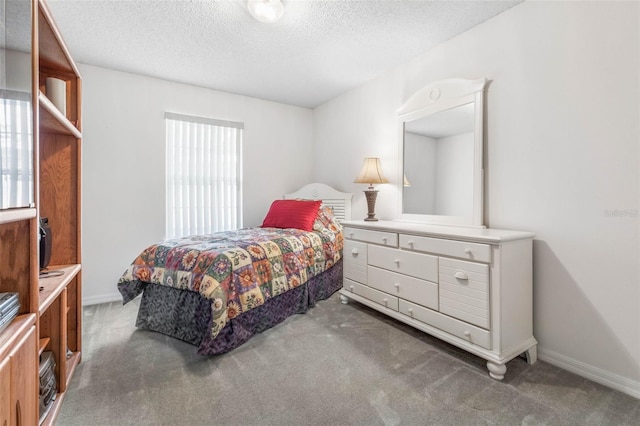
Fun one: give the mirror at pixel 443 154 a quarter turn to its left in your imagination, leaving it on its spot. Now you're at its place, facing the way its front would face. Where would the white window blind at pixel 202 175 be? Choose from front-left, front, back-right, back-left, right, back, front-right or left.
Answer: back-right

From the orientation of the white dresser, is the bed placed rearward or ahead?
ahead

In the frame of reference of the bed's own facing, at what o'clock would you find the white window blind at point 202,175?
The white window blind is roughly at 4 o'clock from the bed.

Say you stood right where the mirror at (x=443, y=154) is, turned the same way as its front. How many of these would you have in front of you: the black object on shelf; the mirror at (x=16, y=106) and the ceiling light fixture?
3

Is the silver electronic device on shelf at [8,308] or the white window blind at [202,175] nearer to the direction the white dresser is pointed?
the silver electronic device on shelf

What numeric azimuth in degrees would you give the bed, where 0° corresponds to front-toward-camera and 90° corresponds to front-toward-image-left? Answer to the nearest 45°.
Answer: approximately 45°

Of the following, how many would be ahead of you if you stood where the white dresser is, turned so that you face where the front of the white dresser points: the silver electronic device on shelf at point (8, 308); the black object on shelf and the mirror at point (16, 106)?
3

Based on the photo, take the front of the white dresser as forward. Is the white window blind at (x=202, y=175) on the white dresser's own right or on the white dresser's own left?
on the white dresser's own right

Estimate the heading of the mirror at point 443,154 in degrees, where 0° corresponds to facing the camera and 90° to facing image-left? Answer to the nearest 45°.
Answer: approximately 45°

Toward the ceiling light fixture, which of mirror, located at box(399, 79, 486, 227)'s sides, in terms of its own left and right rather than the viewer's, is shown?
front

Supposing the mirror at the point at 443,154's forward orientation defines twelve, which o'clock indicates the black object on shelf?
The black object on shelf is roughly at 12 o'clock from the mirror.

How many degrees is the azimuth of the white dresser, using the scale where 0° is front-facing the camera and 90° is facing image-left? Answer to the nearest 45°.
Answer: approximately 45°

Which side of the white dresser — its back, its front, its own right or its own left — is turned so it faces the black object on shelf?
front
